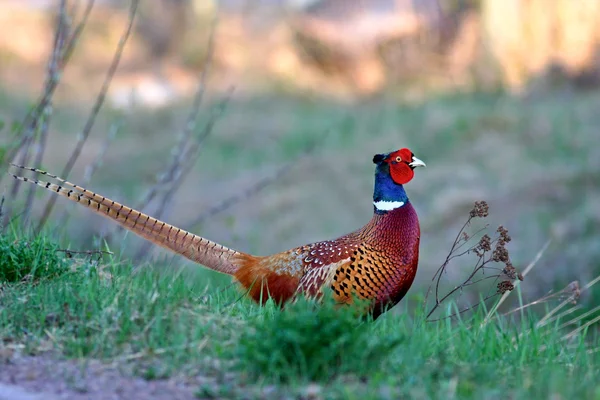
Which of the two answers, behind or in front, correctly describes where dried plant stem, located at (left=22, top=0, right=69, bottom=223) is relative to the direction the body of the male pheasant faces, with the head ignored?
behind

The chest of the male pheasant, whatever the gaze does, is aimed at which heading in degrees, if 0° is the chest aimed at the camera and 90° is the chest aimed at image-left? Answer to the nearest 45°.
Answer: approximately 270°
